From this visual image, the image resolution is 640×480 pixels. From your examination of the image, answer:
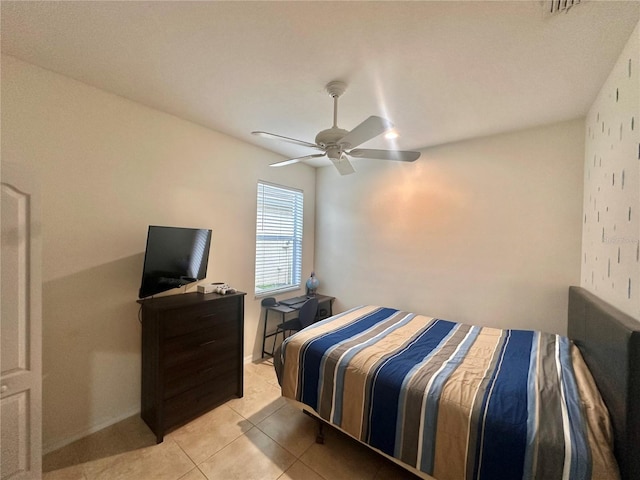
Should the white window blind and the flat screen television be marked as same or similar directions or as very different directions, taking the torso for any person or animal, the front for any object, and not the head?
same or similar directions

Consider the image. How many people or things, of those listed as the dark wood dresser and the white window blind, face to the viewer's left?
0

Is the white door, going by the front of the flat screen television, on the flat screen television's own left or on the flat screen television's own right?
on the flat screen television's own right

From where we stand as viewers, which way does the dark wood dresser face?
facing the viewer and to the right of the viewer

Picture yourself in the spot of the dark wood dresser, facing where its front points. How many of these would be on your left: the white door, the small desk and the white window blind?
2

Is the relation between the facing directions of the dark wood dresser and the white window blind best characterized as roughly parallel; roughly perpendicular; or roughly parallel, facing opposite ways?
roughly parallel

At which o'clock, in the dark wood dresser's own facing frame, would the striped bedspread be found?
The striped bedspread is roughly at 12 o'clock from the dark wood dresser.

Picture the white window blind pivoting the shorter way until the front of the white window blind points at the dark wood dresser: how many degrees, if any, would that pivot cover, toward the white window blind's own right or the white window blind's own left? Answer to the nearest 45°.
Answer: approximately 90° to the white window blind's own right

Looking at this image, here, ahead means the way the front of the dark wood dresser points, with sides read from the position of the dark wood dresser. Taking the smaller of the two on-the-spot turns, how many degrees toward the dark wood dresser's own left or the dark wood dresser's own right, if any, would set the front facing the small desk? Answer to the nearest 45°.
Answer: approximately 90° to the dark wood dresser's own left

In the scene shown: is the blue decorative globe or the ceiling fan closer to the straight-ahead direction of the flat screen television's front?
the ceiling fan

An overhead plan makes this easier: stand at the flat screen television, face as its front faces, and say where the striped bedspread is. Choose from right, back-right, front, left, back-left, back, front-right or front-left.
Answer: front

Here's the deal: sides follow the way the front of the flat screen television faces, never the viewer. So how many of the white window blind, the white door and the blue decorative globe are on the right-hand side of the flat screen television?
1

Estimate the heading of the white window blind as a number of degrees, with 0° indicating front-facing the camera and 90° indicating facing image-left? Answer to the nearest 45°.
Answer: approximately 315°
